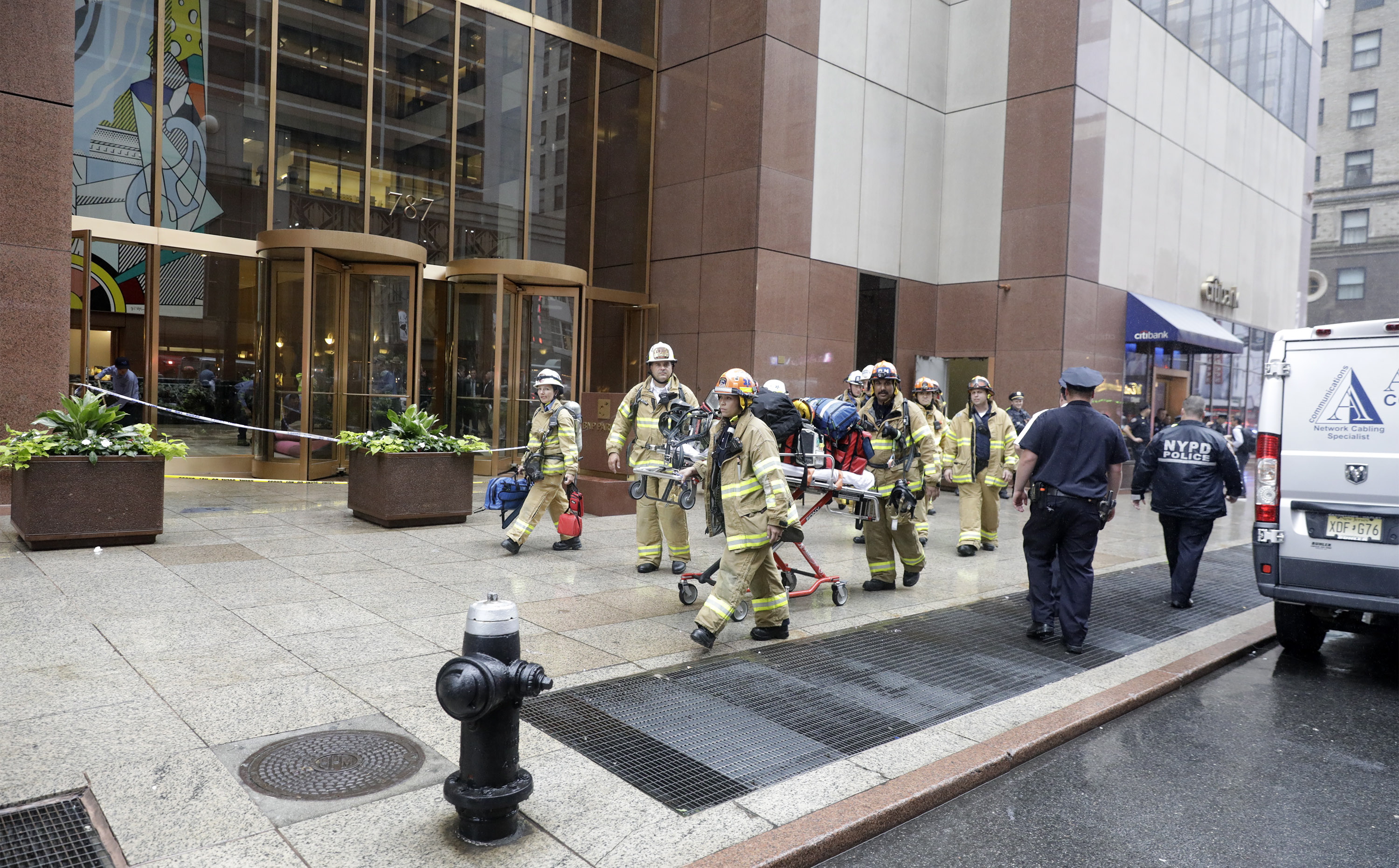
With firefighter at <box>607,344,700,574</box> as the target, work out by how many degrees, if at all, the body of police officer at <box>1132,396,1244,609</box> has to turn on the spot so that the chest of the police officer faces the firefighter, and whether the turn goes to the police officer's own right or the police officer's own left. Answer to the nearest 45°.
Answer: approximately 135° to the police officer's own left

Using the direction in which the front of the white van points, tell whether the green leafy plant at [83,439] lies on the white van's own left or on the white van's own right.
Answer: on the white van's own left

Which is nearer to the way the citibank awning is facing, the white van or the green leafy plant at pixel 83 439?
the white van

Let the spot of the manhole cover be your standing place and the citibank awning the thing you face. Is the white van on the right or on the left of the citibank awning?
right

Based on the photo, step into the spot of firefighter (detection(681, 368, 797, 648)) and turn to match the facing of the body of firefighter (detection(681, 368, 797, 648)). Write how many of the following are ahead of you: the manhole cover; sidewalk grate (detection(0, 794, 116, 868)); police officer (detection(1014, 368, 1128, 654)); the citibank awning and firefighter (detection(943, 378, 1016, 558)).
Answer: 2

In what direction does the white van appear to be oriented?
away from the camera

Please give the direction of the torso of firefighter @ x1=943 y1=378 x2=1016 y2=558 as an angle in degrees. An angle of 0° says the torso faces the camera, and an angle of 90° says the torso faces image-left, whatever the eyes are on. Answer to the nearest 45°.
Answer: approximately 0°

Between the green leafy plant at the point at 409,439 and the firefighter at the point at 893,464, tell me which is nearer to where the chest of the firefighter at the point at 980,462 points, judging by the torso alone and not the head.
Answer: the firefighter

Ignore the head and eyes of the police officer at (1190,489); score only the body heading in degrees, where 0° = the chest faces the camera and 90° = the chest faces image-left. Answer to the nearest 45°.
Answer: approximately 180°

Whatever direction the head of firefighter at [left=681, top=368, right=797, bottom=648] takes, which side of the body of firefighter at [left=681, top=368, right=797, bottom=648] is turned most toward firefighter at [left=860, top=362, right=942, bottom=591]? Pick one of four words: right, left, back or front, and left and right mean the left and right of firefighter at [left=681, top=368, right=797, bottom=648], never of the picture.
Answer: back

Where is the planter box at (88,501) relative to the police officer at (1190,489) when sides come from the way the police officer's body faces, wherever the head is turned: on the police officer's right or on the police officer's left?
on the police officer's left

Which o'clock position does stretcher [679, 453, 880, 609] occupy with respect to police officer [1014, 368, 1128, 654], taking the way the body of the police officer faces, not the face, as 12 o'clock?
The stretcher is roughly at 9 o'clock from the police officer.

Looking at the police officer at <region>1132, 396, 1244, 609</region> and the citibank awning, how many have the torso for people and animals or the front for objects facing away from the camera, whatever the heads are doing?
1

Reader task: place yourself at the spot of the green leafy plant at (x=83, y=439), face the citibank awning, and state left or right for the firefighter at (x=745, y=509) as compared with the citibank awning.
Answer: right
